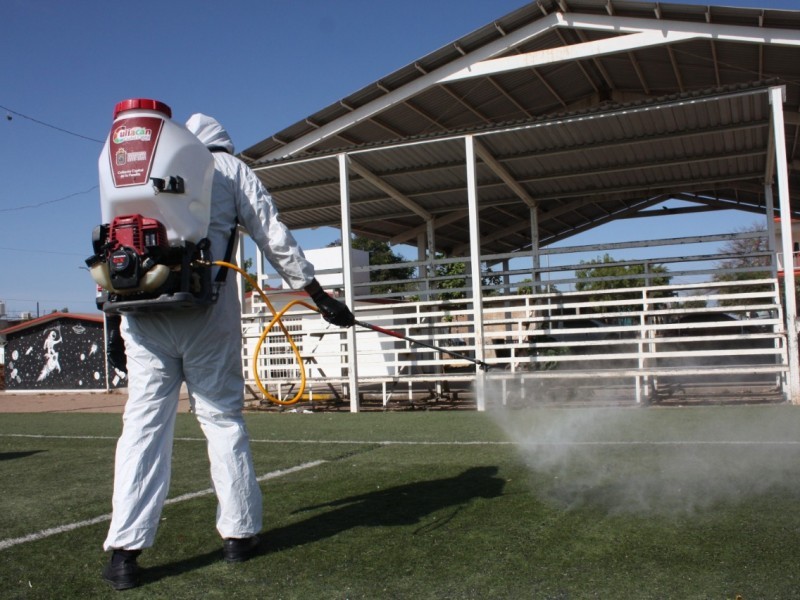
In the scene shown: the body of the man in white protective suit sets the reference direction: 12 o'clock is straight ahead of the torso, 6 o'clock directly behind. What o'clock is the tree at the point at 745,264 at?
The tree is roughly at 12 o'clock from the man in white protective suit.

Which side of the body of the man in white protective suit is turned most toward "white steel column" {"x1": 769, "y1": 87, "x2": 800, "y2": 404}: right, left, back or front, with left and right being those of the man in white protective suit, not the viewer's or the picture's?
front

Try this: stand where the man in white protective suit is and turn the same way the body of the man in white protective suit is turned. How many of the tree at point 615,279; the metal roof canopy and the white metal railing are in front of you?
3

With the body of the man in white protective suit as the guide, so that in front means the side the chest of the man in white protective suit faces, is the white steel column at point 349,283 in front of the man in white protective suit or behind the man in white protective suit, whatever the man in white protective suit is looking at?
in front

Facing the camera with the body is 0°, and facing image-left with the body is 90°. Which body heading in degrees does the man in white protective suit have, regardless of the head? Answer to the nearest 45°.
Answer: approximately 225°

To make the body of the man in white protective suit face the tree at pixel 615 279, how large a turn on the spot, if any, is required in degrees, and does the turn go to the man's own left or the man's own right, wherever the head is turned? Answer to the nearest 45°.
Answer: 0° — they already face it

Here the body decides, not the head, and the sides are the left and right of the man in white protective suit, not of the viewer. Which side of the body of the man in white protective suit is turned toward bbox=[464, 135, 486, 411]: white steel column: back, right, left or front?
front

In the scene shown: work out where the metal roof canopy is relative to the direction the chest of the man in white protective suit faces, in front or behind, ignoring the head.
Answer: in front

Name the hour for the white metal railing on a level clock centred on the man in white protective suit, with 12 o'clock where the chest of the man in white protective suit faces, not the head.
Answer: The white metal railing is roughly at 12 o'clock from the man in white protective suit.
